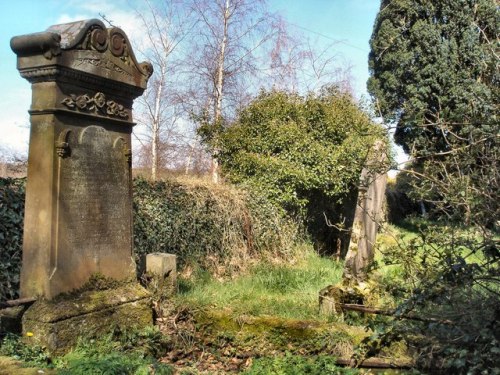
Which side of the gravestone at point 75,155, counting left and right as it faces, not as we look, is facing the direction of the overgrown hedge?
back

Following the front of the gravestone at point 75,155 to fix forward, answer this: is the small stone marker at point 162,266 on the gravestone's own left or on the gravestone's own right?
on the gravestone's own left

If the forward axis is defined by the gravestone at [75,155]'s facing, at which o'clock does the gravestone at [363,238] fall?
the gravestone at [363,238] is roughly at 10 o'clock from the gravestone at [75,155].

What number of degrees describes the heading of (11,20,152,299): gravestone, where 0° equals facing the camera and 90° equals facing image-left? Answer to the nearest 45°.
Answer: approximately 315°

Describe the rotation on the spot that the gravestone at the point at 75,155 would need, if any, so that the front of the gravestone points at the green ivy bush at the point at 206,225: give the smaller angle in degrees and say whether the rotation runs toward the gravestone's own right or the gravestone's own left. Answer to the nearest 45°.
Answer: approximately 90° to the gravestone's own left
